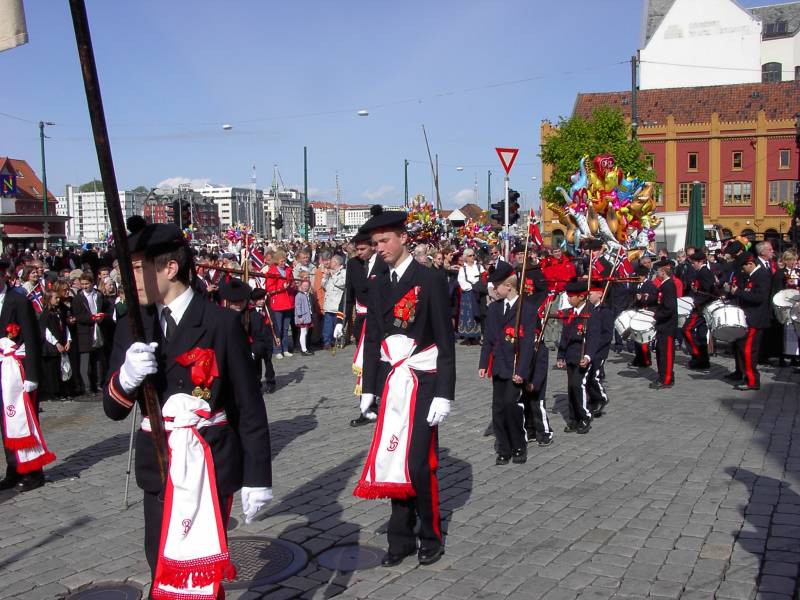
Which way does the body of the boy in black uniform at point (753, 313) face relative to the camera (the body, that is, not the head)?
to the viewer's left

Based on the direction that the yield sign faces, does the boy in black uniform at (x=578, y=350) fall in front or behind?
in front

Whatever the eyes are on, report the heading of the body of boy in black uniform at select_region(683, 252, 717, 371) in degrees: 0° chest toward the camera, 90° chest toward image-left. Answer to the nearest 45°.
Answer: approximately 90°

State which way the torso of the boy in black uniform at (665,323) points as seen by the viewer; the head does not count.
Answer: to the viewer's left

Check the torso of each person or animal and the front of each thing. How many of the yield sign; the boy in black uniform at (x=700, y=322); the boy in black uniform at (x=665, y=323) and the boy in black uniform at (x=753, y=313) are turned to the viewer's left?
3

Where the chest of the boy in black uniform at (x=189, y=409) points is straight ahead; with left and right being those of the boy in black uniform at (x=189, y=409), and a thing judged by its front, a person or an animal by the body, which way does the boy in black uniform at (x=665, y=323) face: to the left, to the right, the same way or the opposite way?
to the right

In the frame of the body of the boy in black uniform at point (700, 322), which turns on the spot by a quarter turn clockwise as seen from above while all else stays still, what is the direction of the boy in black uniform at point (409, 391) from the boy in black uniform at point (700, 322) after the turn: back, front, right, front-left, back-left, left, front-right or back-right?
back

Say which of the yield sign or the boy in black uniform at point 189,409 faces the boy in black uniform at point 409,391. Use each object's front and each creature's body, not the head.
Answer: the yield sign

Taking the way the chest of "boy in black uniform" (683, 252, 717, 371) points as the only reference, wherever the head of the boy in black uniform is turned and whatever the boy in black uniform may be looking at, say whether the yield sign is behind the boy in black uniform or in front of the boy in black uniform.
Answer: in front
